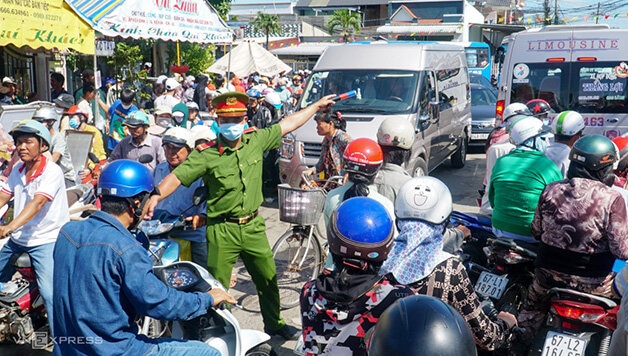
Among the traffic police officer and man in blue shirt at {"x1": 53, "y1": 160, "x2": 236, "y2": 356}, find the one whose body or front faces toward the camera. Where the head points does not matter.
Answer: the traffic police officer

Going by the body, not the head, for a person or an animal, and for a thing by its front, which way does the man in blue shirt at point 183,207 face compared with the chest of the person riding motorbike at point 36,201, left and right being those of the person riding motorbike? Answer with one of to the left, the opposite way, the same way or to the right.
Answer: the same way

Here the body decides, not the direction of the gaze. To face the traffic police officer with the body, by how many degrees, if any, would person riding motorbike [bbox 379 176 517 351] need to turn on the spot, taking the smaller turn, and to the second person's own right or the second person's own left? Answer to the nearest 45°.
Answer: approximately 90° to the second person's own left

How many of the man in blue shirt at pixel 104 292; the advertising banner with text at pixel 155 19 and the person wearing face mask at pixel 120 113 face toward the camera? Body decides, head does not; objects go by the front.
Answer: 2

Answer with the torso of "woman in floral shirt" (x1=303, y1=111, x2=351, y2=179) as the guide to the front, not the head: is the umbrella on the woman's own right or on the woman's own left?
on the woman's own right

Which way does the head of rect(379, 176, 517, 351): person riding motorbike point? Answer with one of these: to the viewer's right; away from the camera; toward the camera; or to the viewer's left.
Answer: away from the camera

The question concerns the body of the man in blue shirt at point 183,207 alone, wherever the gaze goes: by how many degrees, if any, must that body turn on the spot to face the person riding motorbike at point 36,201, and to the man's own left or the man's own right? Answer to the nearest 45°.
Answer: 0° — they already face them

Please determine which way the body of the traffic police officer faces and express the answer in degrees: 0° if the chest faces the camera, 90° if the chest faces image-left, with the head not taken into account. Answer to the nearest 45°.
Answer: approximately 0°

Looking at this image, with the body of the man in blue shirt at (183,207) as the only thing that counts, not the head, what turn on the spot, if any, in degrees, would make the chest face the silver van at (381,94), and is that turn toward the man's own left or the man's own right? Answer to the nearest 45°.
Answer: approximately 180°

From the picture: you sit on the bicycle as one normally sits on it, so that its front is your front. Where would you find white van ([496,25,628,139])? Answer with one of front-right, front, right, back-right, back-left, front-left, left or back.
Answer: back

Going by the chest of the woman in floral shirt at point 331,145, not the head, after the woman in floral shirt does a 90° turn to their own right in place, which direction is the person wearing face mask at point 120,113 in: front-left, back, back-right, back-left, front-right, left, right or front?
front

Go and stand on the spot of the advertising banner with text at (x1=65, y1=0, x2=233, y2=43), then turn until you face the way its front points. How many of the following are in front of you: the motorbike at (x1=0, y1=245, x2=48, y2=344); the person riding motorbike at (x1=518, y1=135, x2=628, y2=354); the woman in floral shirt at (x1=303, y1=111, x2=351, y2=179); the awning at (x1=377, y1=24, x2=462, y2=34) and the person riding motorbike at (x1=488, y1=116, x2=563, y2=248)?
4

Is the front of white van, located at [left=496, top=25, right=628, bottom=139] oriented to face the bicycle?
no

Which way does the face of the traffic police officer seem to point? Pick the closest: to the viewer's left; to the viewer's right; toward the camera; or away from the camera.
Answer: toward the camera

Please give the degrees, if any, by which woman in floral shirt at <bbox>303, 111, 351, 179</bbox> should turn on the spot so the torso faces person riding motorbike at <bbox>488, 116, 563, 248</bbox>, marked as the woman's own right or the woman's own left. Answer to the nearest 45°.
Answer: approximately 90° to the woman's own left

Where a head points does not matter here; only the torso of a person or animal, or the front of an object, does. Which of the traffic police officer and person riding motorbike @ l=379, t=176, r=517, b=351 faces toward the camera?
the traffic police officer
